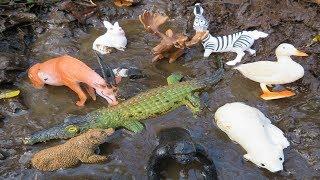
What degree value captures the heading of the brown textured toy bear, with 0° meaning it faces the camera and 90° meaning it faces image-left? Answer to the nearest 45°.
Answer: approximately 270°

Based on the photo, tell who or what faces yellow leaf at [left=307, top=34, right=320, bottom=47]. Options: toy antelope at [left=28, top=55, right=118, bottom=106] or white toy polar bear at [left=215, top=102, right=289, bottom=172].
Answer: the toy antelope

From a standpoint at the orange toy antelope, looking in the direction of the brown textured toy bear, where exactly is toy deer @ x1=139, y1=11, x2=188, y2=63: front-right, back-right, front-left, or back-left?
back-left

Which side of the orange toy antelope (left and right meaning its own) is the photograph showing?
right

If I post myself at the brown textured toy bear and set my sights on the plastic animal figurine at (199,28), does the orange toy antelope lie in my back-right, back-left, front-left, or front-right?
front-left

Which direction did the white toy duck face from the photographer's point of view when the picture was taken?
facing to the right of the viewer

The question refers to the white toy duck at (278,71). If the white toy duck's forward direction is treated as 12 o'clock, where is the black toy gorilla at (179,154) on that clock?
The black toy gorilla is roughly at 4 o'clock from the white toy duck.

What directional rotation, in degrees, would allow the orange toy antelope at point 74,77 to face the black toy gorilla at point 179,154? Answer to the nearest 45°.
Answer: approximately 45° to its right

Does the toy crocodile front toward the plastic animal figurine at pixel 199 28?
no

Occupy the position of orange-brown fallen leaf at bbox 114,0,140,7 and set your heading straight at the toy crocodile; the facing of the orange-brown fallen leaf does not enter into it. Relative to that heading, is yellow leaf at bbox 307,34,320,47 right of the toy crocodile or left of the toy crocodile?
left

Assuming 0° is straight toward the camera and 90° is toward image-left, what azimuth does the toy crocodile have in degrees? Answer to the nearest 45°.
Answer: approximately 45°

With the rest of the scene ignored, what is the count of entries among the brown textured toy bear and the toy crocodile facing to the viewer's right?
1
